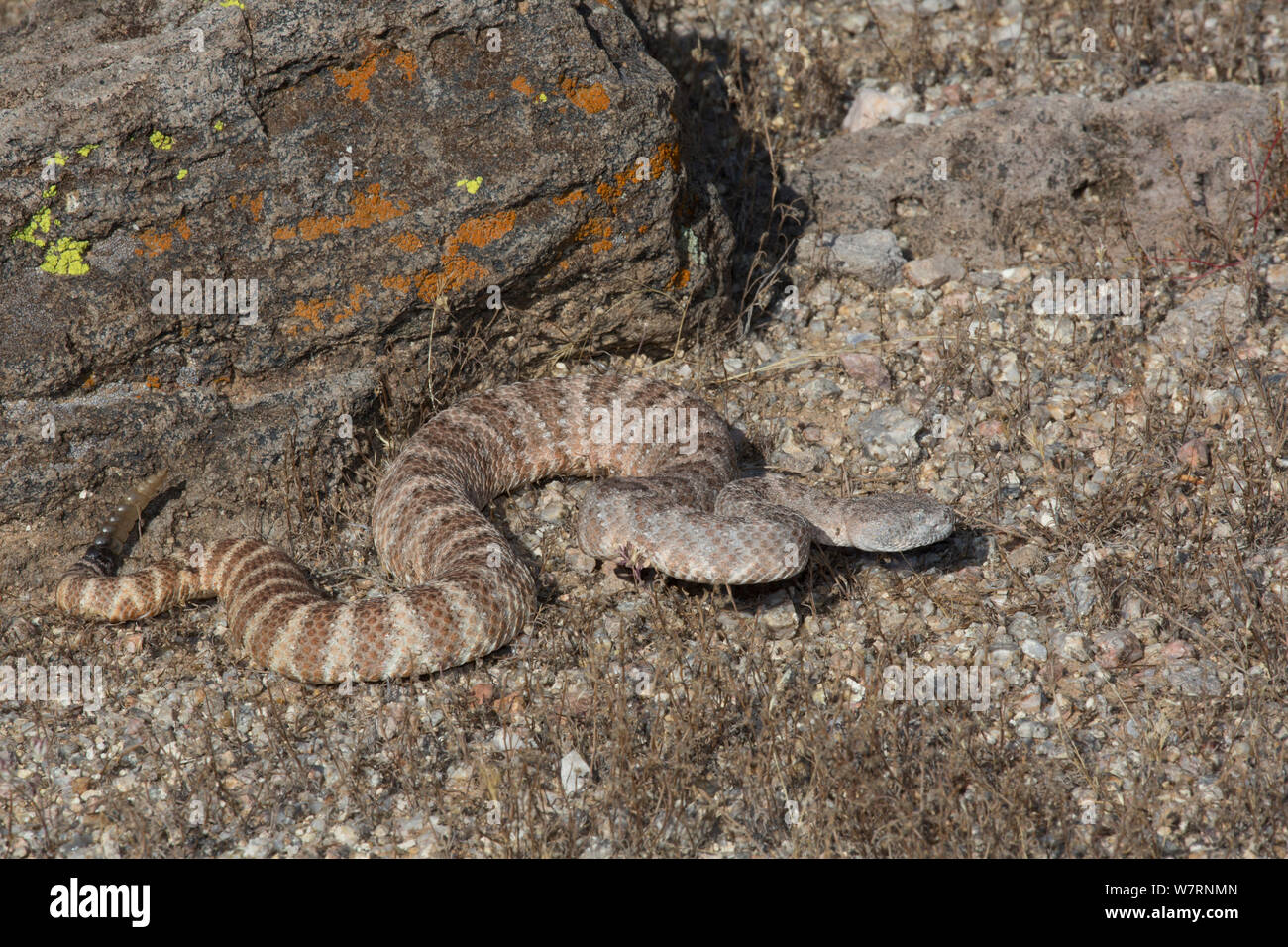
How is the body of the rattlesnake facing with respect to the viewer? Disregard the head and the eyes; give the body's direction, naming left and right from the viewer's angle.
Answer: facing to the right of the viewer
